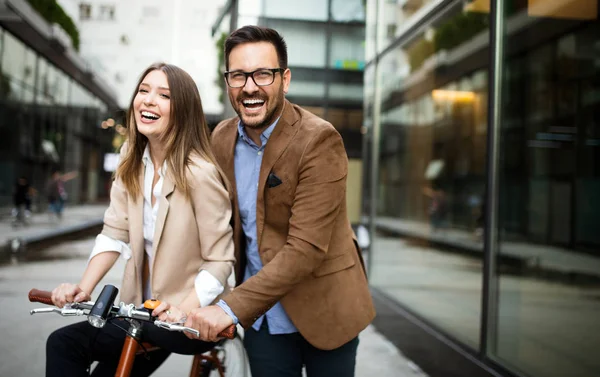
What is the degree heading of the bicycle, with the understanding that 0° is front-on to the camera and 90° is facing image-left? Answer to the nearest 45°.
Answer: approximately 45°

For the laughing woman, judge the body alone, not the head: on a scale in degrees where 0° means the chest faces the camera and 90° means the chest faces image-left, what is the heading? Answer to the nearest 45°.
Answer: approximately 45°

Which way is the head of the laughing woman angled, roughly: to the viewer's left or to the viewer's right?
to the viewer's left

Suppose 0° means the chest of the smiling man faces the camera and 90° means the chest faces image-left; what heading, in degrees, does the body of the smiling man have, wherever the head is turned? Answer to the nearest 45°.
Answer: approximately 45°

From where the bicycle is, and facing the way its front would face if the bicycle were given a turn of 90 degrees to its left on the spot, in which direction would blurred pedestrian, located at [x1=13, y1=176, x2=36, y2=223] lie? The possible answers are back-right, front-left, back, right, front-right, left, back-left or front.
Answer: back-left
